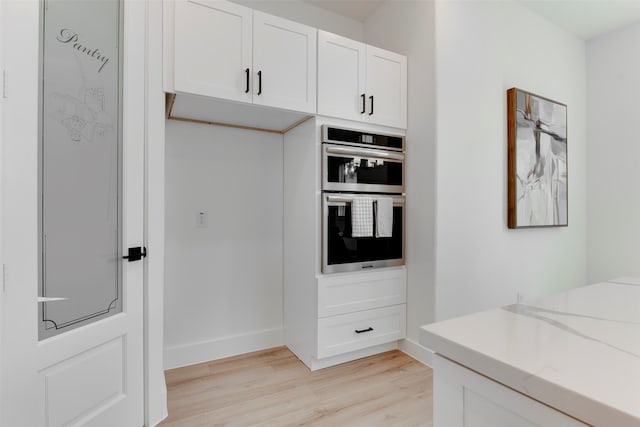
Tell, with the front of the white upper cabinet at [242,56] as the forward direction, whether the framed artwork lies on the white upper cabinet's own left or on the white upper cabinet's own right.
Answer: on the white upper cabinet's own left

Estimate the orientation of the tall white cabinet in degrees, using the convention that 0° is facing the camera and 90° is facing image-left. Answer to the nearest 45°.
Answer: approximately 315°

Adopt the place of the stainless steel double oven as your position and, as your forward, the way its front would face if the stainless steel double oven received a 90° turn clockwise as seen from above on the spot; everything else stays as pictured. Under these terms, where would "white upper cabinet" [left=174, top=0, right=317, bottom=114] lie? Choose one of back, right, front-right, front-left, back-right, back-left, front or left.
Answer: front

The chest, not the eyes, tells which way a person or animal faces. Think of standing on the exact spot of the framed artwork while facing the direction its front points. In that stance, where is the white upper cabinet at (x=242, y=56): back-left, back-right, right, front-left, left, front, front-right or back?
right

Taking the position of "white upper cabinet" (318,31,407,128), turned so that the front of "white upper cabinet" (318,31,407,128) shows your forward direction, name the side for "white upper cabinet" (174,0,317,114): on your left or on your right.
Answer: on your right

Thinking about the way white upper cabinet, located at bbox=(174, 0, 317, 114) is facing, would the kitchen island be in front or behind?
in front

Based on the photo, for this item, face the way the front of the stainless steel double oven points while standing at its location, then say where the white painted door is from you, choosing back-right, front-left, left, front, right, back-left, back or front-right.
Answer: right

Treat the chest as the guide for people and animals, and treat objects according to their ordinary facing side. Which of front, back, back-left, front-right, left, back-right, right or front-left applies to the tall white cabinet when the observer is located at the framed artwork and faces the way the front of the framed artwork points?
right

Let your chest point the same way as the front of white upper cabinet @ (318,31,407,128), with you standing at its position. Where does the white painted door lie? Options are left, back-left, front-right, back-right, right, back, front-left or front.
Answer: right

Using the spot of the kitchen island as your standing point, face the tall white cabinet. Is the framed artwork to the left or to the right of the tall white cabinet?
right

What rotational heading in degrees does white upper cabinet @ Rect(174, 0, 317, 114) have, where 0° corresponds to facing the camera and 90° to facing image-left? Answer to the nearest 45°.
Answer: approximately 315°
